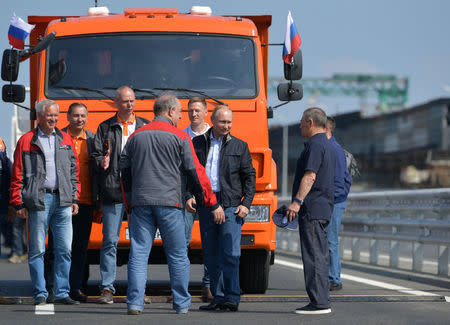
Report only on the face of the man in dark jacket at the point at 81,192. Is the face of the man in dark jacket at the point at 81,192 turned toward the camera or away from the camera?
toward the camera

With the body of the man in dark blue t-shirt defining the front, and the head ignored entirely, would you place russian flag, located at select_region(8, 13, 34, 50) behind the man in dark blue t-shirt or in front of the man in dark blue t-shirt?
in front

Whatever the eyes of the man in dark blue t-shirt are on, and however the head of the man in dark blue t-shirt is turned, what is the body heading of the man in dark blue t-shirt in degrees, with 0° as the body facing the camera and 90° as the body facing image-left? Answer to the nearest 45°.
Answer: approximately 90°

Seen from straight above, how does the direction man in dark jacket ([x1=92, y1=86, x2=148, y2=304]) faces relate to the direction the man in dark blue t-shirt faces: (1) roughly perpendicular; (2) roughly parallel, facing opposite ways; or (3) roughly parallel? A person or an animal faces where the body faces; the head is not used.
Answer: roughly perpendicular

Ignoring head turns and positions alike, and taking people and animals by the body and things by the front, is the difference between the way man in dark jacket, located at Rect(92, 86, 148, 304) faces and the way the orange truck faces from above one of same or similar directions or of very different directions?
same or similar directions

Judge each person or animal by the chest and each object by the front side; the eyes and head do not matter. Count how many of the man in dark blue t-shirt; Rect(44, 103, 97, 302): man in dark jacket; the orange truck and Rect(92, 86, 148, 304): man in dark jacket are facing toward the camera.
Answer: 3

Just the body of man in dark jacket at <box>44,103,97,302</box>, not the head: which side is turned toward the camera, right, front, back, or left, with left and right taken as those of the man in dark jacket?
front

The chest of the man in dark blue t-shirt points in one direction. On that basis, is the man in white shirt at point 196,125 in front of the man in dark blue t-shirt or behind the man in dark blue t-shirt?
in front

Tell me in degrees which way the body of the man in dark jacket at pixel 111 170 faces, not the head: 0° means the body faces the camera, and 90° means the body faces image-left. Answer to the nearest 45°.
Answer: approximately 0°

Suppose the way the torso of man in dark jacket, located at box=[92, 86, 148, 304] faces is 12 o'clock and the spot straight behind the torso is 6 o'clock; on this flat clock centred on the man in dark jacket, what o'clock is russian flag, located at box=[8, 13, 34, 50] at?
The russian flag is roughly at 5 o'clock from the man in dark jacket.

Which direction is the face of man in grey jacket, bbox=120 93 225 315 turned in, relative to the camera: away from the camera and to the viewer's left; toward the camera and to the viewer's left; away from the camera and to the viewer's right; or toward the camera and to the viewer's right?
away from the camera and to the viewer's right

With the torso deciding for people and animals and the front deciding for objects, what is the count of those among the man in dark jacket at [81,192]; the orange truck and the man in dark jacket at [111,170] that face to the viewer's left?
0

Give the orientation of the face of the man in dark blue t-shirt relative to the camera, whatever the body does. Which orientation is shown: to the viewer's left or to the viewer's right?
to the viewer's left
